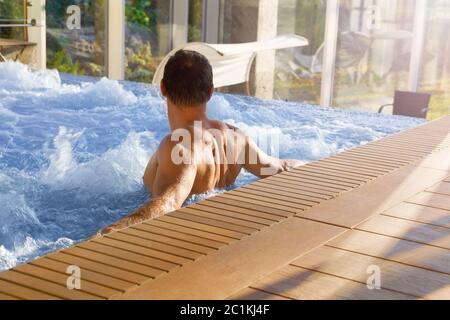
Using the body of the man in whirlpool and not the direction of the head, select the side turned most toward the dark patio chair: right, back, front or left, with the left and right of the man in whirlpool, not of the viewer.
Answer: right

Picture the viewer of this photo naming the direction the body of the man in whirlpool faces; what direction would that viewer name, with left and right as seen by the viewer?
facing away from the viewer and to the left of the viewer

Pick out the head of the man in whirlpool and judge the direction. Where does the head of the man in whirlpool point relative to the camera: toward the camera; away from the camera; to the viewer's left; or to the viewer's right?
away from the camera
